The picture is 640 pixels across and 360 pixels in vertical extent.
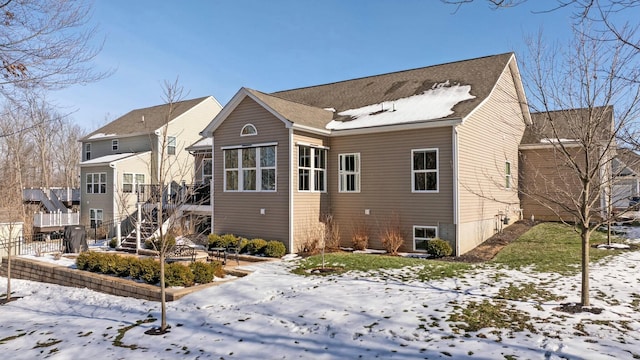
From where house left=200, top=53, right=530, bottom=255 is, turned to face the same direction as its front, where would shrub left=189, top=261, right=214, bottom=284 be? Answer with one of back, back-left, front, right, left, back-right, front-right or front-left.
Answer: back

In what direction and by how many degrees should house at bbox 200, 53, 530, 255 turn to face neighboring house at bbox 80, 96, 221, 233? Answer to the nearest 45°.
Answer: approximately 90° to its left

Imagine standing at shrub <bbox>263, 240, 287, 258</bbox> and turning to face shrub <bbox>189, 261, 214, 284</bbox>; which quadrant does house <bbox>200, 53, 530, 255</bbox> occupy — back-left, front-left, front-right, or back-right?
back-left

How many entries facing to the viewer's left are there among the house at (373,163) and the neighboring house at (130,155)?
0

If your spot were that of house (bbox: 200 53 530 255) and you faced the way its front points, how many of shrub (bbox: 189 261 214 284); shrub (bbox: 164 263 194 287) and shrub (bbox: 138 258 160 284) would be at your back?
3

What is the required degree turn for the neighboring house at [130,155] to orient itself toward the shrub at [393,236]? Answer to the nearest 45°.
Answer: approximately 90° to its right

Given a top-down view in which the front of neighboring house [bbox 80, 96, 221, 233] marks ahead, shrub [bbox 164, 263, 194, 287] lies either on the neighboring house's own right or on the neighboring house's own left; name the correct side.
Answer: on the neighboring house's own right

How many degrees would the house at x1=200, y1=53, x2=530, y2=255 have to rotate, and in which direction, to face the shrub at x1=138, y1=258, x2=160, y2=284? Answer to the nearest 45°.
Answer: approximately 180°

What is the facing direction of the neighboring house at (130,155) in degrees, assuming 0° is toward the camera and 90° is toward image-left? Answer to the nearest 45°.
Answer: approximately 225°

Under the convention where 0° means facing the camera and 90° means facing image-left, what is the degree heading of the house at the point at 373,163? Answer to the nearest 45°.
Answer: approximately 225°
